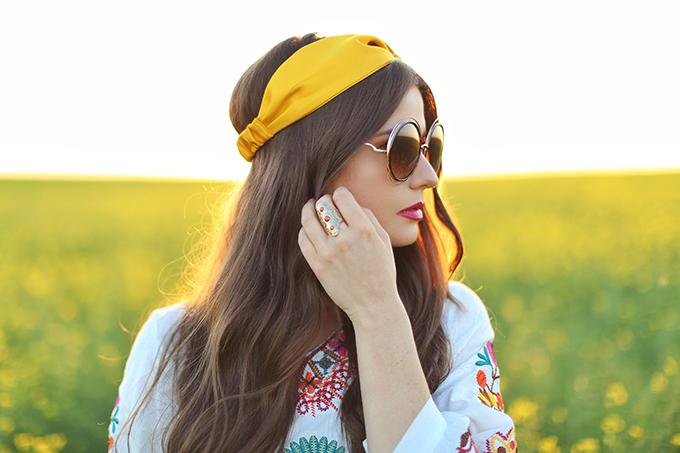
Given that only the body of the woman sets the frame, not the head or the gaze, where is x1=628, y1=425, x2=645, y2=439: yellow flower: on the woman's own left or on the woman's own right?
on the woman's own left

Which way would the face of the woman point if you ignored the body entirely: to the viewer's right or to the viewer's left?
to the viewer's right

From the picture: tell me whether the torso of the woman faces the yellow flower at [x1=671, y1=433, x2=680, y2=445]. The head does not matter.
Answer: no

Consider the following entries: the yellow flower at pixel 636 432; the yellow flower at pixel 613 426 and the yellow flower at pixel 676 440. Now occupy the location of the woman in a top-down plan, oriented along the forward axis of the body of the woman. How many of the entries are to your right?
0

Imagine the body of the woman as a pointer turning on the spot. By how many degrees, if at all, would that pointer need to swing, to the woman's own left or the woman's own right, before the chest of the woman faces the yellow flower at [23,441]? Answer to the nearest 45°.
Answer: approximately 135° to the woman's own right

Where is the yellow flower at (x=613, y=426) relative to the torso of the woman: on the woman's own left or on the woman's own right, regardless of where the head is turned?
on the woman's own left

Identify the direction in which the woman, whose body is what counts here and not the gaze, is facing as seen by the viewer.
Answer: toward the camera
